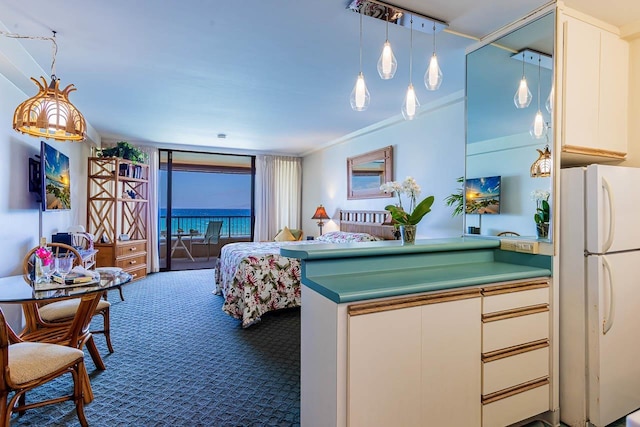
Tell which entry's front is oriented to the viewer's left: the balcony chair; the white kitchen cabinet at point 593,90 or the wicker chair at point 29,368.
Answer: the balcony chair

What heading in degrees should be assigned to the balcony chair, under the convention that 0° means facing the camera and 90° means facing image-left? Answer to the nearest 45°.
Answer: approximately 90°

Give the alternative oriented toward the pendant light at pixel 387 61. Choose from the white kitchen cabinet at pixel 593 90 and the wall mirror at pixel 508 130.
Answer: the wall mirror

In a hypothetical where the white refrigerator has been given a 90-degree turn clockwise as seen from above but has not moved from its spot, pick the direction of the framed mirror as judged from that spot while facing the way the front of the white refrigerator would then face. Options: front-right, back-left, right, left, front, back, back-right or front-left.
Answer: right

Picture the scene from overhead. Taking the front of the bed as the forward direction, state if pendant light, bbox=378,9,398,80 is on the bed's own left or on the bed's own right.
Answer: on the bed's own left

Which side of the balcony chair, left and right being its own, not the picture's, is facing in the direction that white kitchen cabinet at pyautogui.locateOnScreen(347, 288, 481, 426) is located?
left

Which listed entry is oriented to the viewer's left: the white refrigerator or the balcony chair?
the balcony chair

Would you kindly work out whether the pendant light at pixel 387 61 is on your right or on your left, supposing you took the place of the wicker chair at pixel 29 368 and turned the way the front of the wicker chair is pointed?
on your right

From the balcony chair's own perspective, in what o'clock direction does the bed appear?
The bed is roughly at 9 o'clock from the balcony chair.
